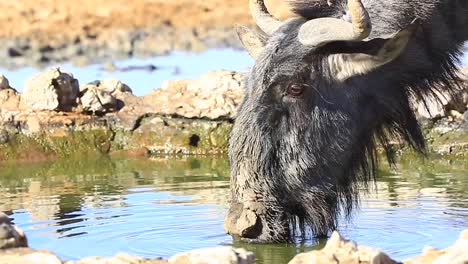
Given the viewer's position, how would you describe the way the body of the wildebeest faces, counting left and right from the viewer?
facing the viewer and to the left of the viewer

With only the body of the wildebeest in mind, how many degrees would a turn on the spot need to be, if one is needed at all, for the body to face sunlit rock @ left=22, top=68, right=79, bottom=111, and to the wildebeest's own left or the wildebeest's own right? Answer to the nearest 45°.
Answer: approximately 90° to the wildebeest's own right

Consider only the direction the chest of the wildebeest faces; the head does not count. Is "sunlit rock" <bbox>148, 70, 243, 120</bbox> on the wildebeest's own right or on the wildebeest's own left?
on the wildebeest's own right

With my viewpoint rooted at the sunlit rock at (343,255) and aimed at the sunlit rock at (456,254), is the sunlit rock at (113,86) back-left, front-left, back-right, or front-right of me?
back-left

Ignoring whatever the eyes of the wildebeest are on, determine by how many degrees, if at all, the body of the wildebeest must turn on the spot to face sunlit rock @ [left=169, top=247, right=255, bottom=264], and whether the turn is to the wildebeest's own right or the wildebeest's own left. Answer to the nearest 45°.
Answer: approximately 45° to the wildebeest's own left
